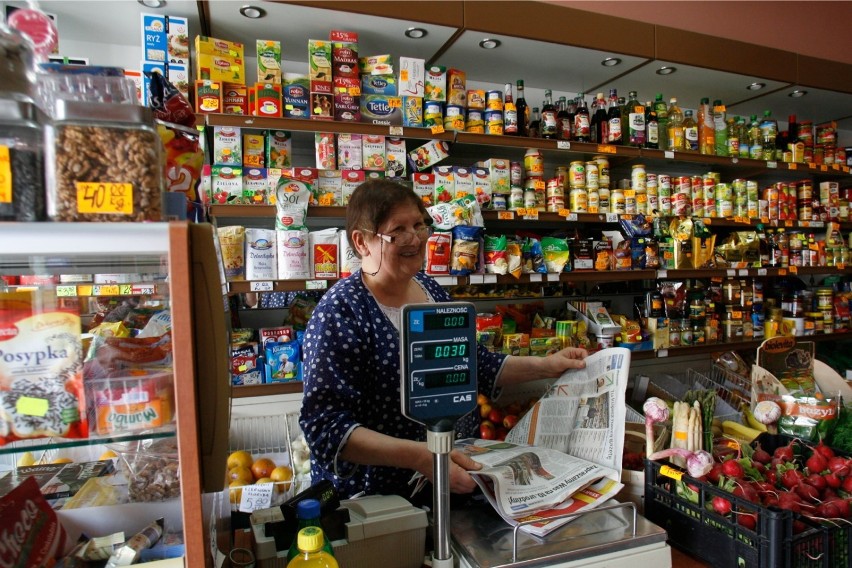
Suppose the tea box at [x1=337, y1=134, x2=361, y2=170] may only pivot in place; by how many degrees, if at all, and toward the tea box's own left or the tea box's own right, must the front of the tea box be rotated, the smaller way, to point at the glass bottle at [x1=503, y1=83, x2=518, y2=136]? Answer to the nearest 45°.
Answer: approximately 90° to the tea box's own left

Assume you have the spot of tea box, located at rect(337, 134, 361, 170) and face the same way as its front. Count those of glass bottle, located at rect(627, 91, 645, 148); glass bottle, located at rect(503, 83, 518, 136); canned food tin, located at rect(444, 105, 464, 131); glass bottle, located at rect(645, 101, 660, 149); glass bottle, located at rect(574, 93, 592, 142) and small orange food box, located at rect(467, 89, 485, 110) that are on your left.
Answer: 6

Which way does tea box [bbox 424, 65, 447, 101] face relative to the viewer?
toward the camera

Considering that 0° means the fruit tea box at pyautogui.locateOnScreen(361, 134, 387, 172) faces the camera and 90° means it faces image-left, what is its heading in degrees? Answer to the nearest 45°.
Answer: approximately 0°

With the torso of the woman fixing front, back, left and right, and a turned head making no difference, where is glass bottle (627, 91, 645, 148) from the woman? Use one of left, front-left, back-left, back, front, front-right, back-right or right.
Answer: left

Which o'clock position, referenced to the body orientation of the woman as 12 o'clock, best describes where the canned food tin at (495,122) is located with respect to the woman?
The canned food tin is roughly at 8 o'clock from the woman.

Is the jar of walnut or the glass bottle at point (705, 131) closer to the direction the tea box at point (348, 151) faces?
the jar of walnut

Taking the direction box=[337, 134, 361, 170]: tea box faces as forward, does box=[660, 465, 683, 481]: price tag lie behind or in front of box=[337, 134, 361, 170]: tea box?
in front

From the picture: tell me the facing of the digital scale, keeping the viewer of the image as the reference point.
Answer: facing the viewer

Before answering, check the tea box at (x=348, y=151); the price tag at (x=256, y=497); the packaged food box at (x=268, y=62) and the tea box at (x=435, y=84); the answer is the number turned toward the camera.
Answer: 4

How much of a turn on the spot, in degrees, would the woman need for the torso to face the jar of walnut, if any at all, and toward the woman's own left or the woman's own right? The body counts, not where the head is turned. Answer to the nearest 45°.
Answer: approximately 45° to the woman's own right

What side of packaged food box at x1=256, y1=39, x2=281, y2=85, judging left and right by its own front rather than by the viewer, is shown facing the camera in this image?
front

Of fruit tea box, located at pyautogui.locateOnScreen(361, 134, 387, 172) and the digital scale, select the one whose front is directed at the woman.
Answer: the fruit tea box
